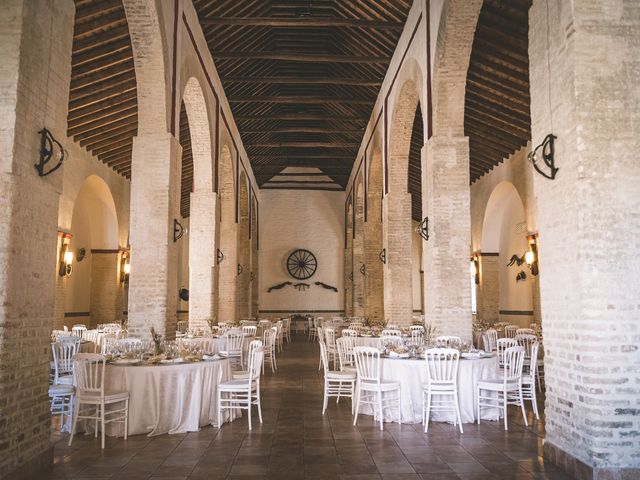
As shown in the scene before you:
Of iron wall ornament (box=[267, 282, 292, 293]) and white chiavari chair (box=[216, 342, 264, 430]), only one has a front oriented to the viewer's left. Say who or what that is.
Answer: the white chiavari chair

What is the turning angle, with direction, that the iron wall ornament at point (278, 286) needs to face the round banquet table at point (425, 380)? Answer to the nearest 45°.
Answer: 0° — it already faces it

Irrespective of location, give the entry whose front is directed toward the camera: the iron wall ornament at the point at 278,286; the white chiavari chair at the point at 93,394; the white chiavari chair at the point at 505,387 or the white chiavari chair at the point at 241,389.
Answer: the iron wall ornament

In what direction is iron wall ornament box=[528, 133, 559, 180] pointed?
to the viewer's left

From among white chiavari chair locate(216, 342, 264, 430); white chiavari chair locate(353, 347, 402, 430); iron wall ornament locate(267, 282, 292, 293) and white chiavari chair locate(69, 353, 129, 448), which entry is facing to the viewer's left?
white chiavari chair locate(216, 342, 264, 430)

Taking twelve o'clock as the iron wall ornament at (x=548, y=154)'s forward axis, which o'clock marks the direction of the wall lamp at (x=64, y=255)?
The wall lamp is roughly at 1 o'clock from the iron wall ornament.

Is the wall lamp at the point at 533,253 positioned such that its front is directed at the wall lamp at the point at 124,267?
yes

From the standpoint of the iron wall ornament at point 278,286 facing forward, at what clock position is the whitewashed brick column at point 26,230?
The whitewashed brick column is roughly at 12 o'clock from the iron wall ornament.

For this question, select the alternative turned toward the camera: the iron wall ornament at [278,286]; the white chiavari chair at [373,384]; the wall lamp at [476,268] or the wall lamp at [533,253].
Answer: the iron wall ornament
